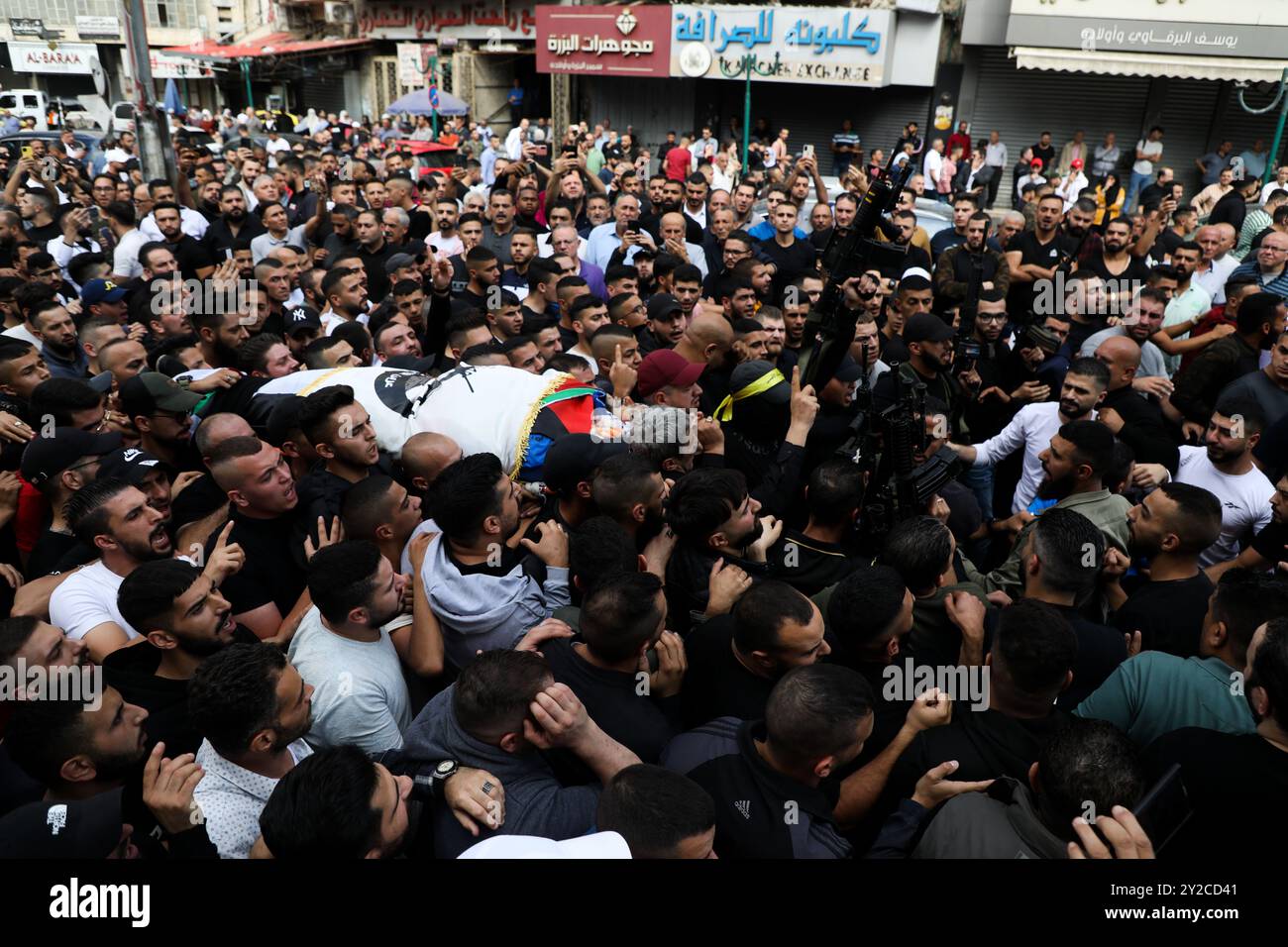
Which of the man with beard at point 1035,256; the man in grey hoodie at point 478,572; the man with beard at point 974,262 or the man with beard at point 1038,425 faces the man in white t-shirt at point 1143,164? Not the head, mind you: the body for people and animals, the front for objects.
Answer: the man in grey hoodie

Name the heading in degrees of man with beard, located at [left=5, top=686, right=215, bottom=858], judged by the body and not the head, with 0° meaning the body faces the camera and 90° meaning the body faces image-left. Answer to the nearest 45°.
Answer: approximately 270°

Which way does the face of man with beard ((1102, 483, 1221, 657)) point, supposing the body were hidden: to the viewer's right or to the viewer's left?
to the viewer's left

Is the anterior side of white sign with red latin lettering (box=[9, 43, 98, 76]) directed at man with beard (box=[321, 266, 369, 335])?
yes

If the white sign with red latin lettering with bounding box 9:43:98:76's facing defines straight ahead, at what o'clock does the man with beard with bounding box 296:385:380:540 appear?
The man with beard is roughly at 12 o'clock from the white sign with red latin lettering.

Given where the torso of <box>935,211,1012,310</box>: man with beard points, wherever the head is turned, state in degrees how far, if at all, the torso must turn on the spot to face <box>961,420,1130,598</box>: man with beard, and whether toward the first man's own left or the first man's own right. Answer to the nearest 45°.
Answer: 0° — they already face them

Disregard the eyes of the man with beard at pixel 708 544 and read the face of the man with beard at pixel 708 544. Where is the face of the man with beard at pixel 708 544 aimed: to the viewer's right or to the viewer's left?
to the viewer's right
